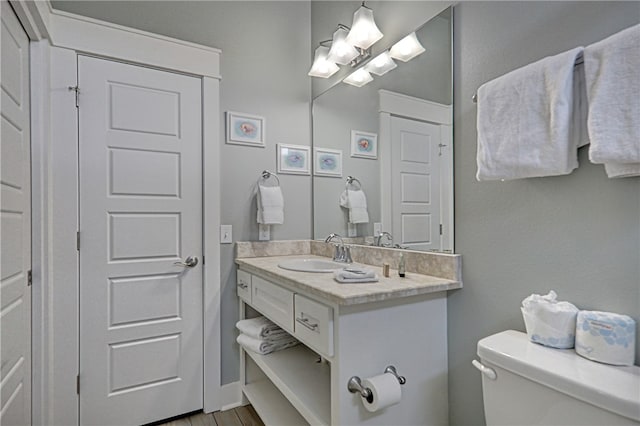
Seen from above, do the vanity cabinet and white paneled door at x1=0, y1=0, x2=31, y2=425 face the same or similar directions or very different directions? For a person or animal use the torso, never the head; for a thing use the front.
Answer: very different directions

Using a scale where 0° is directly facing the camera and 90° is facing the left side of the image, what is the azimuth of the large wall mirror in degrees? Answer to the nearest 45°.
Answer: approximately 45°

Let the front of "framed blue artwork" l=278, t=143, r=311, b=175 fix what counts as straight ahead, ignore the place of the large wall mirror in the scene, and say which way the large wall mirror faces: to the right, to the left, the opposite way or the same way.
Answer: to the right

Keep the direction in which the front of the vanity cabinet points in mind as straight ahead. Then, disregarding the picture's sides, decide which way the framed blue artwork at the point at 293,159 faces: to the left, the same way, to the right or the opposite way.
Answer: to the left

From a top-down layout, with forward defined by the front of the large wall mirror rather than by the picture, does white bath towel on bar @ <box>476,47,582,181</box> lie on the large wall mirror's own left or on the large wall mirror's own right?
on the large wall mirror's own left

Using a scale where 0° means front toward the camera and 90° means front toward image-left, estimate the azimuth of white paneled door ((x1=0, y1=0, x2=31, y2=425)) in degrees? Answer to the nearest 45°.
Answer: approximately 270°
